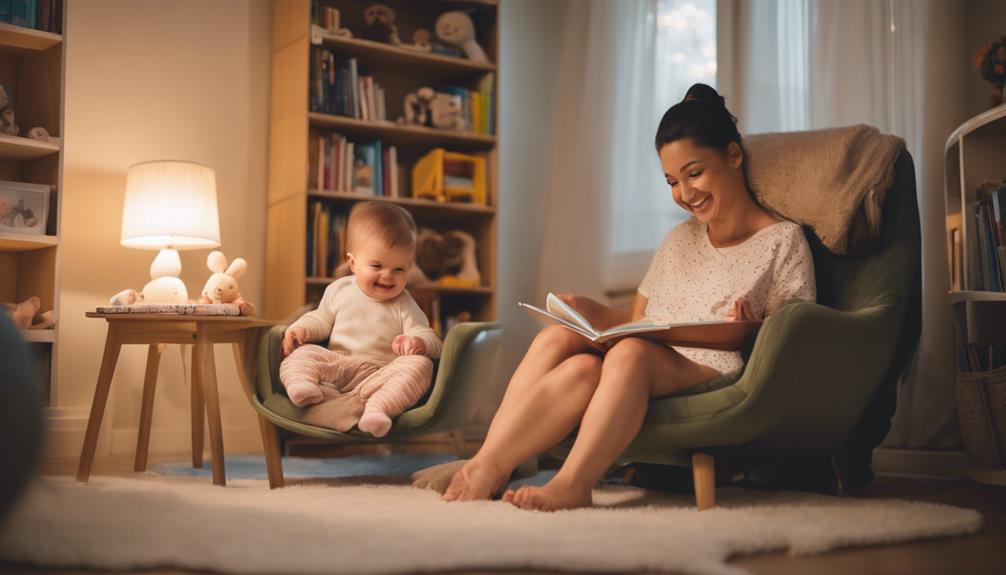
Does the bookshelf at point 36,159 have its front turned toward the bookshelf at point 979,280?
yes

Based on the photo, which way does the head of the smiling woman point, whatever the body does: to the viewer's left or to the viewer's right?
to the viewer's left

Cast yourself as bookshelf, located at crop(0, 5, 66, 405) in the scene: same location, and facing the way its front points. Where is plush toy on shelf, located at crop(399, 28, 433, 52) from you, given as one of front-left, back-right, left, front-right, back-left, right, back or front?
front-left

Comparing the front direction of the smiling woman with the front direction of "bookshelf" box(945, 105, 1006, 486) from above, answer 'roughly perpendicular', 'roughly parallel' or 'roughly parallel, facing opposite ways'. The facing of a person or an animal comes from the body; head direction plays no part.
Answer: roughly parallel

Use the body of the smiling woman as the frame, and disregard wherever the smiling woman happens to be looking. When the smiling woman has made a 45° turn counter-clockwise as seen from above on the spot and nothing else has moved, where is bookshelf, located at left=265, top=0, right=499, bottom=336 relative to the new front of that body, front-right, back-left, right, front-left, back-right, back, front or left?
back-right

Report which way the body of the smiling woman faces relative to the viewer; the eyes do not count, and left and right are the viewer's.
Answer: facing the viewer and to the left of the viewer

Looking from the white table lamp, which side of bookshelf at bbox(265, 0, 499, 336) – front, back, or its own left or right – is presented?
right

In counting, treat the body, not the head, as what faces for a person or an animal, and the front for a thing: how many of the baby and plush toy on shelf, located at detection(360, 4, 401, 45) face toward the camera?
2

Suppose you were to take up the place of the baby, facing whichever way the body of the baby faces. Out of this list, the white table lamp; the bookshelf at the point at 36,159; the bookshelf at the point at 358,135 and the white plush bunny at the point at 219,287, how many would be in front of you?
0

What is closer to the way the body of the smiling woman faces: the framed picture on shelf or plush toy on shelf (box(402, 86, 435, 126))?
the framed picture on shelf

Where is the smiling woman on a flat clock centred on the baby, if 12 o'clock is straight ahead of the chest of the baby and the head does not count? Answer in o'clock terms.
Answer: The smiling woman is roughly at 10 o'clock from the baby.

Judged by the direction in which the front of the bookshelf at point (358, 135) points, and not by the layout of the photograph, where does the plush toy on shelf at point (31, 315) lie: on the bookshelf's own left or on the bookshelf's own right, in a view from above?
on the bookshelf's own right

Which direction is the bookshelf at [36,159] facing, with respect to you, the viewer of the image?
facing the viewer and to the right of the viewer

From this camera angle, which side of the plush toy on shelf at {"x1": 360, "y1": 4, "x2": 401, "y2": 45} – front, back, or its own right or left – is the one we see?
front

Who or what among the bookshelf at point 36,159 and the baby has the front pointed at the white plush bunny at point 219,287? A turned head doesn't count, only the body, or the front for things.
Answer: the bookshelf

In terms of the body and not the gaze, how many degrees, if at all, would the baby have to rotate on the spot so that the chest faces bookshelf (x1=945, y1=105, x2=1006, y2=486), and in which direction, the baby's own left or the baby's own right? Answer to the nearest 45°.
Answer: approximately 90° to the baby's own left
